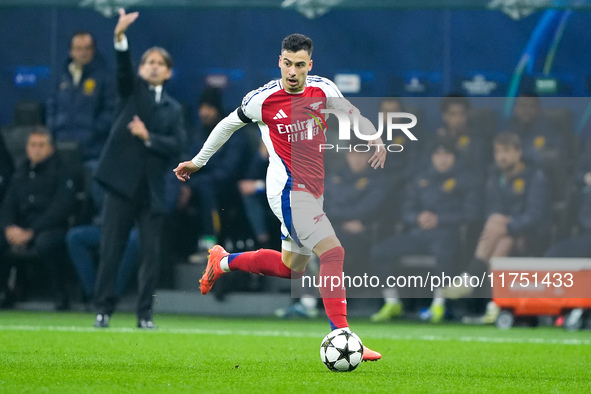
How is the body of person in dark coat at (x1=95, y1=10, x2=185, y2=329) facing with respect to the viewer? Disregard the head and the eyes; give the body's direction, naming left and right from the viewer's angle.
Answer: facing the viewer

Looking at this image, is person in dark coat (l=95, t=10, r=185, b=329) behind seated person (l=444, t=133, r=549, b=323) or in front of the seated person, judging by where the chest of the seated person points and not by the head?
in front

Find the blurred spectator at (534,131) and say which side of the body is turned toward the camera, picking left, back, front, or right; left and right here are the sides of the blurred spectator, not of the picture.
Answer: front

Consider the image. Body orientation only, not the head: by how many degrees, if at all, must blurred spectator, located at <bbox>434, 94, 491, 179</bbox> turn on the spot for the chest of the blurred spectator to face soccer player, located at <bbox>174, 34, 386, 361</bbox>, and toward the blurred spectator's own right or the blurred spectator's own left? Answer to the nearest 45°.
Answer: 0° — they already face them

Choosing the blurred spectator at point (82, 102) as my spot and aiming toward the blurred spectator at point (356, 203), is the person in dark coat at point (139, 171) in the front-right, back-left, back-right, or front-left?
front-right

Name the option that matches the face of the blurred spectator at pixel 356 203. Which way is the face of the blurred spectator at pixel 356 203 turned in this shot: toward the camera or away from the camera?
toward the camera

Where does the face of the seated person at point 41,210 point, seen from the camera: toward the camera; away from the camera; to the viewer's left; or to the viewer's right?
toward the camera

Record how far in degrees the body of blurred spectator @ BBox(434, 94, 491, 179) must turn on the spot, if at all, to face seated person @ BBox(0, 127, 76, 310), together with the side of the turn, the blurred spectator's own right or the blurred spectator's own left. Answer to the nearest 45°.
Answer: approximately 90° to the blurred spectator's own right

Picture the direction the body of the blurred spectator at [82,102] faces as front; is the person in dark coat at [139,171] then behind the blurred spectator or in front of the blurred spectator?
in front

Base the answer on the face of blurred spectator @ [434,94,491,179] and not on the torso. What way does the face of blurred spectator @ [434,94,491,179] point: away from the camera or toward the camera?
toward the camera

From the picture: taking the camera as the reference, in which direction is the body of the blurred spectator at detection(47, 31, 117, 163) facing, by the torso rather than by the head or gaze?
toward the camera

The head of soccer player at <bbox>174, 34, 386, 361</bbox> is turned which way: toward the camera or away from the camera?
toward the camera

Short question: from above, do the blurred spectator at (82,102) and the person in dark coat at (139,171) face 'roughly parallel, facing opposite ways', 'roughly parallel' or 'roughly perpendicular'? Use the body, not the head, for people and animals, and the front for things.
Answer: roughly parallel

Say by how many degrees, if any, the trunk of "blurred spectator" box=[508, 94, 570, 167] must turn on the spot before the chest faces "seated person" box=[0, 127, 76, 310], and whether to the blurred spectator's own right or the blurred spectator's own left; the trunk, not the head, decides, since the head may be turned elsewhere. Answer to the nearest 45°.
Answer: approximately 90° to the blurred spectator's own right

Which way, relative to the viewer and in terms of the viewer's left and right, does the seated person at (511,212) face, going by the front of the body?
facing the viewer and to the left of the viewer

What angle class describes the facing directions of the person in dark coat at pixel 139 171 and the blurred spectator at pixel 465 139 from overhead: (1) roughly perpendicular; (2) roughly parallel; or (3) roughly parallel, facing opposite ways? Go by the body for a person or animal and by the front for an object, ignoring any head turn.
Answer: roughly parallel

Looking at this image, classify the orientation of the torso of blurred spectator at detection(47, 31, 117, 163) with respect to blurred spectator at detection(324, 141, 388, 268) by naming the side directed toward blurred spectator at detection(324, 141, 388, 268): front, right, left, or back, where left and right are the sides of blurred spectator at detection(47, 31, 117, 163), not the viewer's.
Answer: left
